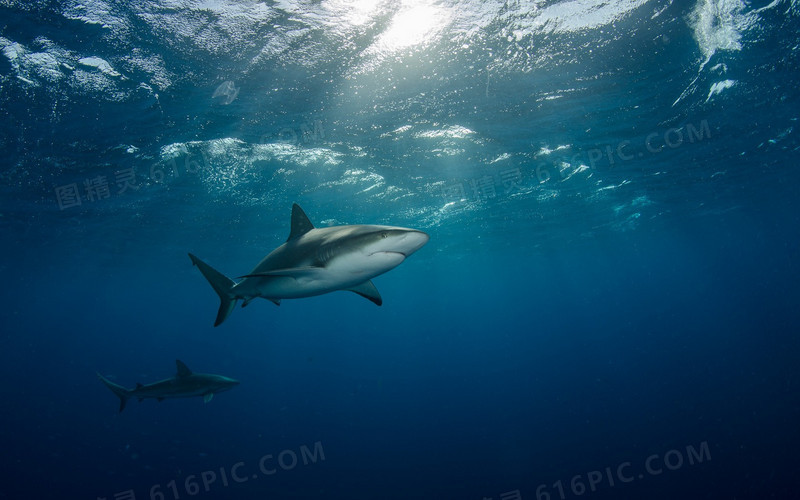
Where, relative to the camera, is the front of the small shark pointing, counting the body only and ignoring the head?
to the viewer's right

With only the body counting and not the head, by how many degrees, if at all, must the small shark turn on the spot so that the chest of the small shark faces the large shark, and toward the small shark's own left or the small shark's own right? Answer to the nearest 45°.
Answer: approximately 90° to the small shark's own right
